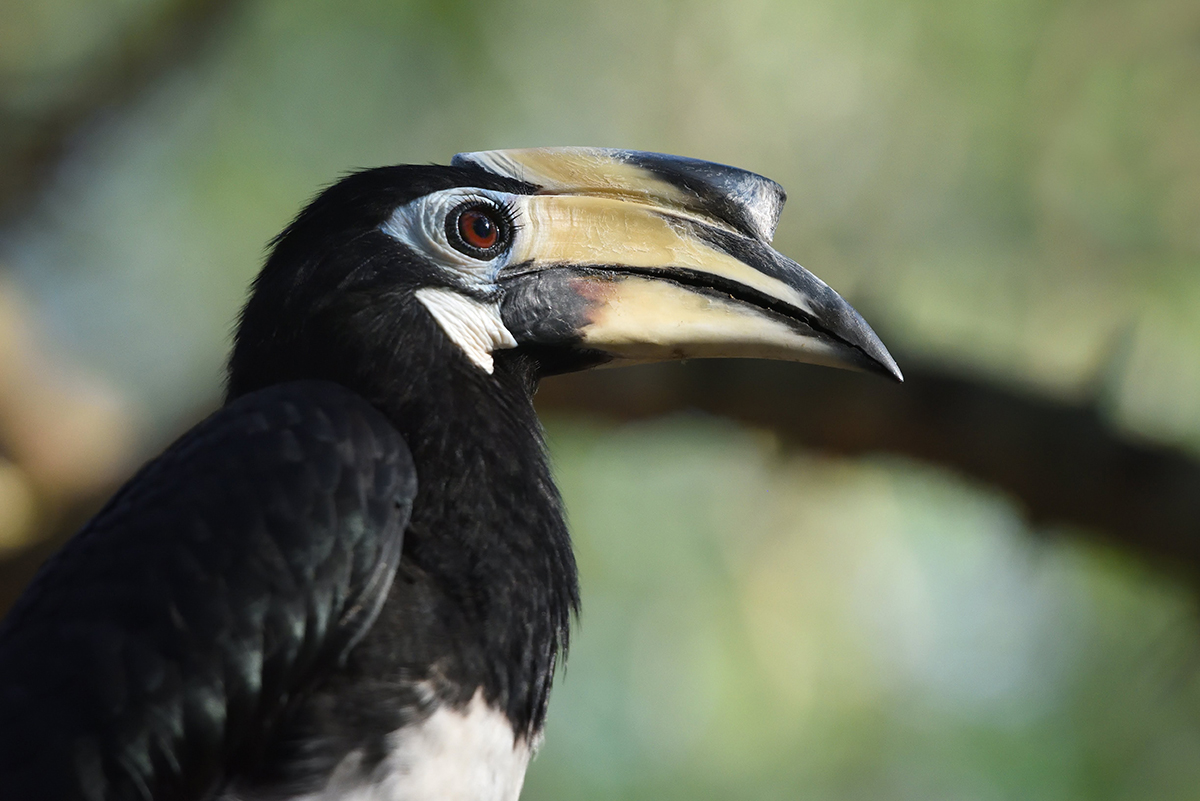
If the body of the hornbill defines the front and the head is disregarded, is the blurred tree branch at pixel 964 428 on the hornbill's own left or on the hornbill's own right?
on the hornbill's own left

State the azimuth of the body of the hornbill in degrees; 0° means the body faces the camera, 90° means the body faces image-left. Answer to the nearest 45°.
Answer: approximately 270°
